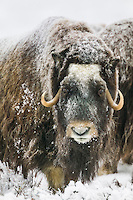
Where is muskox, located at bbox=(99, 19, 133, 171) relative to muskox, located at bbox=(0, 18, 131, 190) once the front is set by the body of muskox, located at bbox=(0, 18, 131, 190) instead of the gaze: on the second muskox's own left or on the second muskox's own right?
on the second muskox's own left
